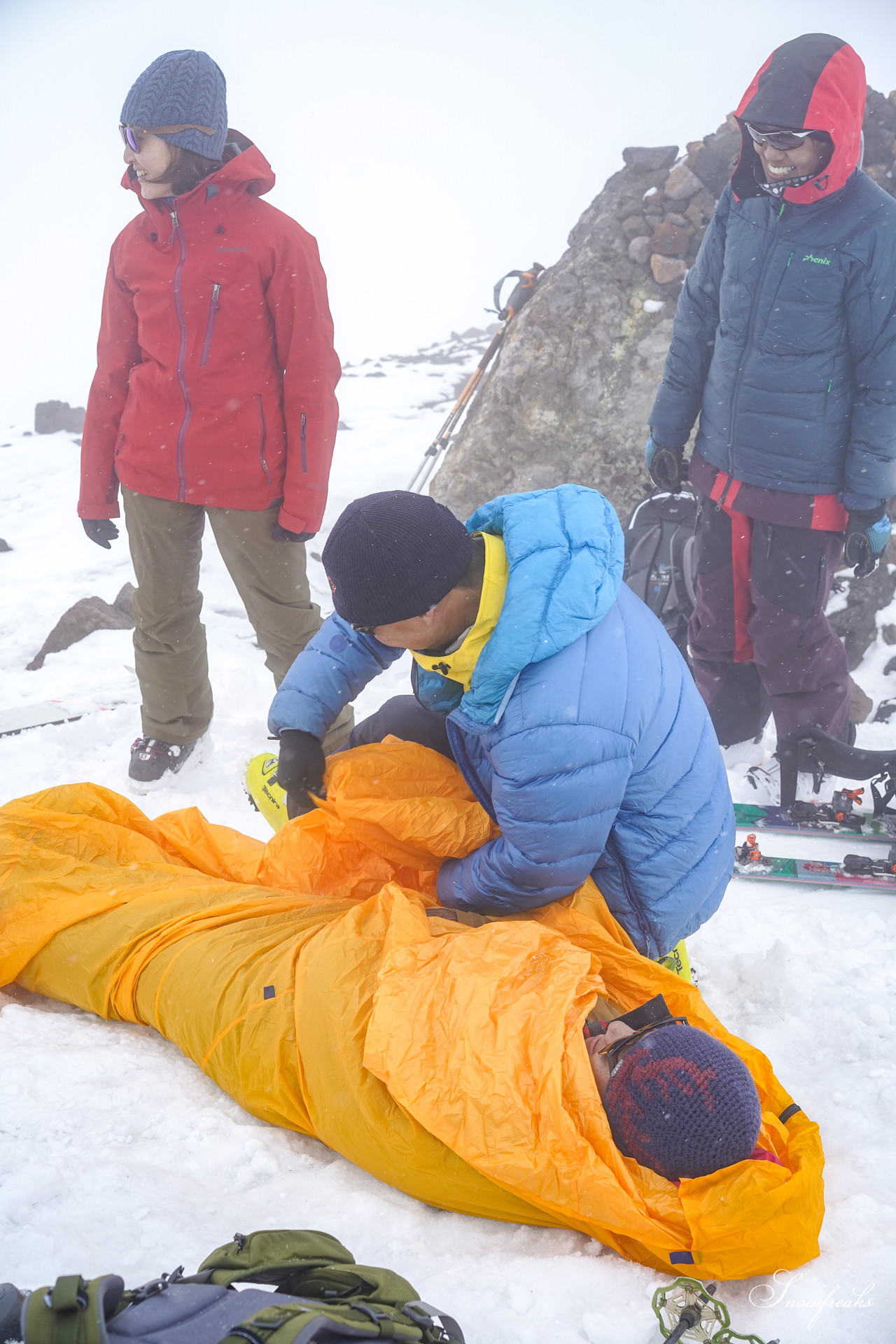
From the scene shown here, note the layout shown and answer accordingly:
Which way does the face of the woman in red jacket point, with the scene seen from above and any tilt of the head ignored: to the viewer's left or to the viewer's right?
to the viewer's left

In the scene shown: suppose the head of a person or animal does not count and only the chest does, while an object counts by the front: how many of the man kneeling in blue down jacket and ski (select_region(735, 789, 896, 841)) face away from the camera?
0

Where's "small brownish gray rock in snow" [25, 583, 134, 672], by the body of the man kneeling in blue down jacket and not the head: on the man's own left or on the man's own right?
on the man's own right

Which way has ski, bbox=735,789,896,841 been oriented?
to the viewer's left

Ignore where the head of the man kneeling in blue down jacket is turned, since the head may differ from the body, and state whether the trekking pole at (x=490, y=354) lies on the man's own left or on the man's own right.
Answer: on the man's own right

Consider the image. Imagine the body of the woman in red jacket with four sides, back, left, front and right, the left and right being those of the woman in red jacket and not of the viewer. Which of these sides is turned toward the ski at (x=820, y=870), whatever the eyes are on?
left

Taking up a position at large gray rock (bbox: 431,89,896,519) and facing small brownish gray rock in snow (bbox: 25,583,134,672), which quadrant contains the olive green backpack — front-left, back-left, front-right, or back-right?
front-left

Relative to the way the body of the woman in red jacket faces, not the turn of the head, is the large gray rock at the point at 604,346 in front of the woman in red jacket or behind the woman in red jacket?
behind

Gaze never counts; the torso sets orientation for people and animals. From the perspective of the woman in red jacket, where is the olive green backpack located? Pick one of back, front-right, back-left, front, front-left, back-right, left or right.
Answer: front-left

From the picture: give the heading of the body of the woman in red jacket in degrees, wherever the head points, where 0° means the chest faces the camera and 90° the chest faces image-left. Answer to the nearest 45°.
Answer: approximately 45°
